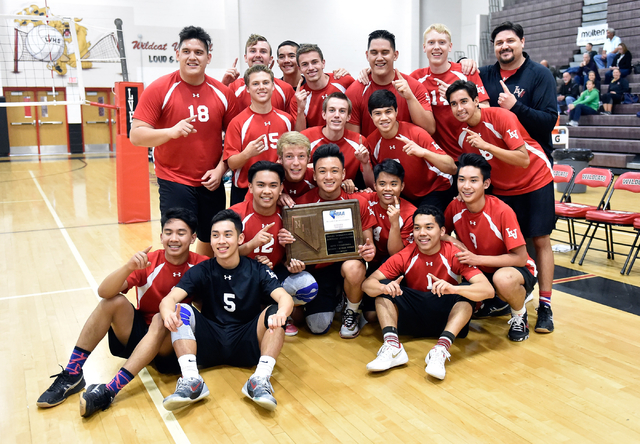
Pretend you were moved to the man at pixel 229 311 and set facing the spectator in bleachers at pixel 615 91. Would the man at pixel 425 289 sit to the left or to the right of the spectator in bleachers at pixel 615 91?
right

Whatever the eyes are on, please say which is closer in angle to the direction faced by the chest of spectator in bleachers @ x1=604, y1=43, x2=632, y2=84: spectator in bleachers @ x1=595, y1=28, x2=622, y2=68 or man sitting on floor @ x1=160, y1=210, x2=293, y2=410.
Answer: the man sitting on floor

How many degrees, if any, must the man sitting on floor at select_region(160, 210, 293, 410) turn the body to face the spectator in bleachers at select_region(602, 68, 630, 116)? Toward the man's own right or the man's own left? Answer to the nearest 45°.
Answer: approximately 135° to the man's own left

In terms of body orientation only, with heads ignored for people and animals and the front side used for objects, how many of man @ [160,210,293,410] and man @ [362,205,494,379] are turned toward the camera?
2

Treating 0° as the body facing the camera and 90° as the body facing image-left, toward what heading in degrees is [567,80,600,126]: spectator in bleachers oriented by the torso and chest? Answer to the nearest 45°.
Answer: approximately 45°

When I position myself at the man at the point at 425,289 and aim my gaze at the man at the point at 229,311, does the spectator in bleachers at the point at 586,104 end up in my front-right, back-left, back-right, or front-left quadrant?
back-right

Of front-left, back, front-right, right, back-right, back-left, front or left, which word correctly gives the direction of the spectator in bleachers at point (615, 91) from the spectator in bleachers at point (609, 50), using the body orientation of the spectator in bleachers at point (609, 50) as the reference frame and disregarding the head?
front-left

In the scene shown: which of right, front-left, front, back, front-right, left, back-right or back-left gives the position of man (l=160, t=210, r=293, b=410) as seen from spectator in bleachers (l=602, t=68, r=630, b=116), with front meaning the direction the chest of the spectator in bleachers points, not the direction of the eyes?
front-left

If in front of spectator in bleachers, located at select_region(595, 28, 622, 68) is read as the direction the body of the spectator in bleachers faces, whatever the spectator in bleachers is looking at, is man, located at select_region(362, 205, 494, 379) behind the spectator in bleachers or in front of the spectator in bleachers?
in front

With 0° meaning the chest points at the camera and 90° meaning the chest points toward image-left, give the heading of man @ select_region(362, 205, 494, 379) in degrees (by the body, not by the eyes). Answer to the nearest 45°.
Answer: approximately 0°

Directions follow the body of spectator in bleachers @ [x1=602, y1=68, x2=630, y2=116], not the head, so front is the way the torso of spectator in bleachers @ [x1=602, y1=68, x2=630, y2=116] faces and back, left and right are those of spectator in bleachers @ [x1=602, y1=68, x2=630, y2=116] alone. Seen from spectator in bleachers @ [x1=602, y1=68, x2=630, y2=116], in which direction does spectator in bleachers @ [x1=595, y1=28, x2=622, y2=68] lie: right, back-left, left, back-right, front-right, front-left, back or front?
back-right
